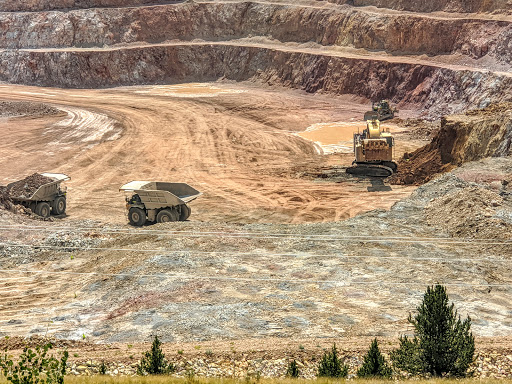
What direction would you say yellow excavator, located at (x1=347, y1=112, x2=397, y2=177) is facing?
away from the camera

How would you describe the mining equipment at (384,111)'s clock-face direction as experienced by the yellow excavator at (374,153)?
The mining equipment is roughly at 12 o'clock from the yellow excavator.

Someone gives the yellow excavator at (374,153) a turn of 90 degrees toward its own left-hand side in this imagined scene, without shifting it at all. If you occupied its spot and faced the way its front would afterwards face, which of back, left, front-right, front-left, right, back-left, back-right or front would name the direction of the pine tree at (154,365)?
left

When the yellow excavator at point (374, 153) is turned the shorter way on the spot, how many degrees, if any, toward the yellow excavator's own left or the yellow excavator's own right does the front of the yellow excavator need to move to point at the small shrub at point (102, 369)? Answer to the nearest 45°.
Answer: approximately 180°

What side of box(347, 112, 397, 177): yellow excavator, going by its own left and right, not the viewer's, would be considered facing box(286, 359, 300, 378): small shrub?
back

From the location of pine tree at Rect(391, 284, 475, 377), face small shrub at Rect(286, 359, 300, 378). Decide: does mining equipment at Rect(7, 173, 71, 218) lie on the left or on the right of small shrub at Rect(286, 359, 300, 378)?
right
